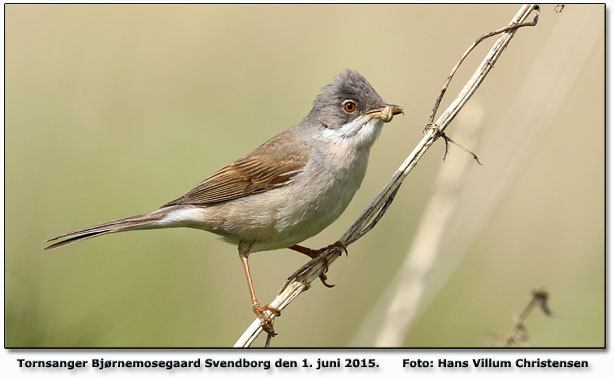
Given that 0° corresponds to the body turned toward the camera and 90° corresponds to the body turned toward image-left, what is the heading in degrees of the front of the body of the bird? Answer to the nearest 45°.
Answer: approximately 270°
